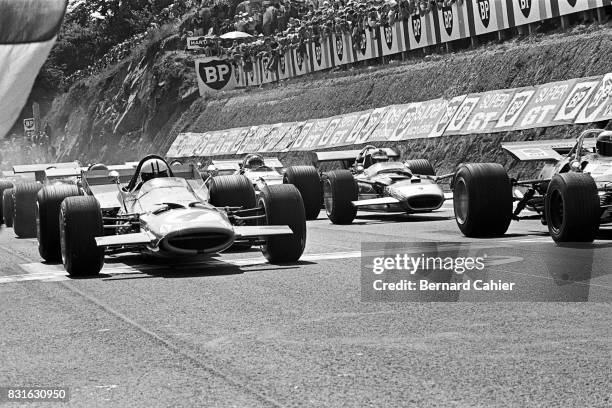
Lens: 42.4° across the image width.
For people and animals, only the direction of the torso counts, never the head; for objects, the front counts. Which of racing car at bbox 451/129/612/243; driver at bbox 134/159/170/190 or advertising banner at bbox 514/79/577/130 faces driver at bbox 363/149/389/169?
the advertising banner

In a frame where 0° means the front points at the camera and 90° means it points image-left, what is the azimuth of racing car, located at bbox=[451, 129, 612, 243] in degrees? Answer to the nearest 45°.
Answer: approximately 315°

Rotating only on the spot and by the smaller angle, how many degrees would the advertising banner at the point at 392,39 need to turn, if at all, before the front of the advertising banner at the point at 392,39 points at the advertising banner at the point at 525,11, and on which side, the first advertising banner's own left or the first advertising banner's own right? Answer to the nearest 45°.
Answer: approximately 90° to the first advertising banner's own left

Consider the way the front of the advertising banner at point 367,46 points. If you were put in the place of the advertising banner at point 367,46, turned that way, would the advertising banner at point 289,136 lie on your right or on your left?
on your right

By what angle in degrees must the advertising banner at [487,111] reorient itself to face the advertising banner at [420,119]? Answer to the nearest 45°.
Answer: approximately 135° to its right

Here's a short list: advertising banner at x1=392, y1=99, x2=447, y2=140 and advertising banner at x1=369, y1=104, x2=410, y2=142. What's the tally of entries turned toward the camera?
2

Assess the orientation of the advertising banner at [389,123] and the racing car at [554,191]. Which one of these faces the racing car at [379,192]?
the advertising banner

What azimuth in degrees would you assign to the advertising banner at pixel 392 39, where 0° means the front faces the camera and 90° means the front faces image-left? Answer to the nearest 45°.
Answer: approximately 45°

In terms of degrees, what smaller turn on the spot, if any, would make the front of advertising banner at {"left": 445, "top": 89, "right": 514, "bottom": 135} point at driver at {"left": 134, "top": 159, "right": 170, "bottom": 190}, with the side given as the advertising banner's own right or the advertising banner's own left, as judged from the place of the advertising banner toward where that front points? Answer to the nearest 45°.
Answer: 0° — it already faces them

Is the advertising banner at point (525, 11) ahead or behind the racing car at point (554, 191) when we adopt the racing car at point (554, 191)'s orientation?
behind

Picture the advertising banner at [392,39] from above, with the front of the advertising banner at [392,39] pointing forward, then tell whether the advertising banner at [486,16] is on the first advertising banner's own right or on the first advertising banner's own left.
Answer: on the first advertising banner's own left

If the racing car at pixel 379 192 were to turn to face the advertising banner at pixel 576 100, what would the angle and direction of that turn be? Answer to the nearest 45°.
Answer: approximately 90° to its left

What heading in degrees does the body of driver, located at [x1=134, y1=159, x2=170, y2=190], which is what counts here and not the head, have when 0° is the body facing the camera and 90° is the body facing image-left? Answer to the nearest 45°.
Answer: approximately 315°
